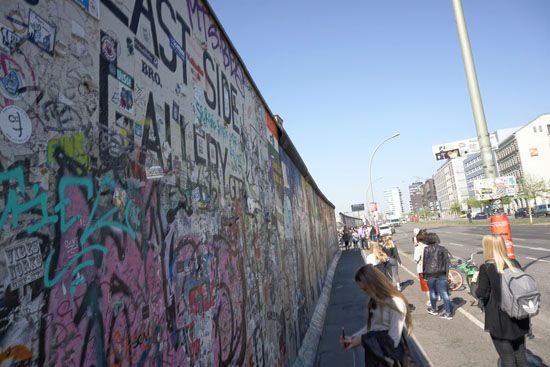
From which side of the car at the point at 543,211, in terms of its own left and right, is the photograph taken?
left

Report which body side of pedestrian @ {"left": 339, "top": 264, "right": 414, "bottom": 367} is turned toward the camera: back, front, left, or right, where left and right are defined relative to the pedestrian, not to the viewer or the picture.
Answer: left

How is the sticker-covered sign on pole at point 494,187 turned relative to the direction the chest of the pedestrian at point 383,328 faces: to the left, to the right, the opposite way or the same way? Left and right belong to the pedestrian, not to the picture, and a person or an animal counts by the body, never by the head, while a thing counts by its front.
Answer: to the left

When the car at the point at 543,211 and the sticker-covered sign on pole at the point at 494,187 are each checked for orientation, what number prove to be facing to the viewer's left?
1

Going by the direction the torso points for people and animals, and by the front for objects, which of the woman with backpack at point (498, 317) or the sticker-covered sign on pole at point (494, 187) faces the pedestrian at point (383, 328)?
the sticker-covered sign on pole

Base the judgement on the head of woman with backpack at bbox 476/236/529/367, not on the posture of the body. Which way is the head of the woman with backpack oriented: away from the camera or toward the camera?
away from the camera

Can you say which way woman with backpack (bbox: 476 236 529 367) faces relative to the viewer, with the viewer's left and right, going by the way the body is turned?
facing away from the viewer and to the left of the viewer

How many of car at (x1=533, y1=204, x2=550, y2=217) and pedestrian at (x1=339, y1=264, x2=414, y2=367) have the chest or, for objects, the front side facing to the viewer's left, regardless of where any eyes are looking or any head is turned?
2

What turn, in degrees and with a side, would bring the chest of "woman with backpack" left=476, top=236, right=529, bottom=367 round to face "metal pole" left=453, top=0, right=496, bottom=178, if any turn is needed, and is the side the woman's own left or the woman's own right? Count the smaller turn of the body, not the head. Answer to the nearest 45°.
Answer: approximately 45° to the woman's own right

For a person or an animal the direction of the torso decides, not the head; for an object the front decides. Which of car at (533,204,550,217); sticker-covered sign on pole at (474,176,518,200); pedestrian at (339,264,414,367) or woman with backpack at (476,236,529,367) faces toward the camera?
the sticker-covered sign on pole

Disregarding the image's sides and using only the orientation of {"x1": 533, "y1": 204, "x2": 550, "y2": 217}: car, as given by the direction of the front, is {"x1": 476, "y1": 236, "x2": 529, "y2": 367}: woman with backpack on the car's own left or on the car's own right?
on the car's own left
